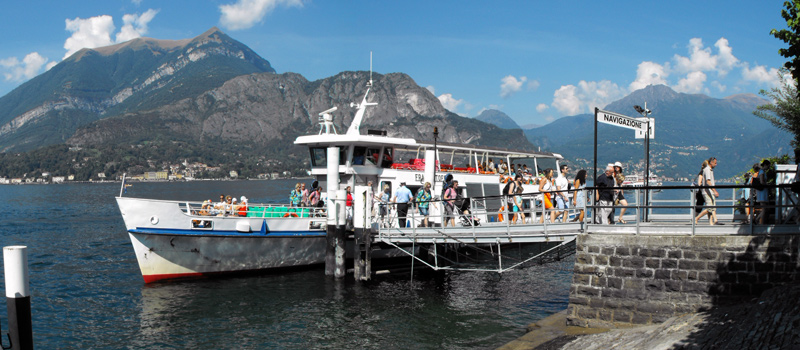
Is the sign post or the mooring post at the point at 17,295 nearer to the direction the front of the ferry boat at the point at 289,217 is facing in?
the mooring post

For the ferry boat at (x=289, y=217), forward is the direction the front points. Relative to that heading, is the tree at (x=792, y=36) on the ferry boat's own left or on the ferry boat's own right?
on the ferry boat's own left

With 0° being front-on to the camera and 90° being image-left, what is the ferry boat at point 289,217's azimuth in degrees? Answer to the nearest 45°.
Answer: approximately 45°
